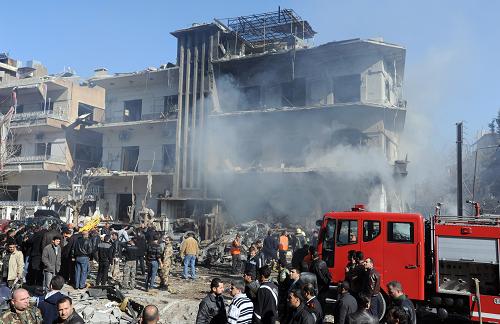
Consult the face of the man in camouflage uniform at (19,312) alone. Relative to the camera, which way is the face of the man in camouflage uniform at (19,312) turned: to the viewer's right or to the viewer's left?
to the viewer's right

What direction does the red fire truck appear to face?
to the viewer's left

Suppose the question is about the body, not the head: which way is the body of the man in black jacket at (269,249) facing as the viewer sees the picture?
away from the camera

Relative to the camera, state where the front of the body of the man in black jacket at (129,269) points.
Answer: away from the camera

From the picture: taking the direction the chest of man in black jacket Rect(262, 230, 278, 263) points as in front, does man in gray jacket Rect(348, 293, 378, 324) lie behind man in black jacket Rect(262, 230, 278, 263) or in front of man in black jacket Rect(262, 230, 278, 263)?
behind

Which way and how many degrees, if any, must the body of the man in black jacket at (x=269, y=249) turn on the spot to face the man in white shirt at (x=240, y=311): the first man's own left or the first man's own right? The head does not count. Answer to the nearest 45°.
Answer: approximately 180°
